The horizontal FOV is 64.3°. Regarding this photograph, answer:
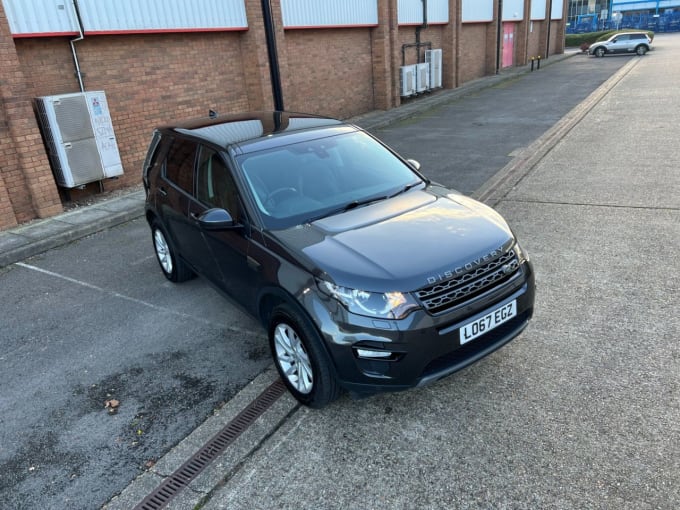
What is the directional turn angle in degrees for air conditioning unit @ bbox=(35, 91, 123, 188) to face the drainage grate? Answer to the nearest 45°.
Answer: approximately 45° to its right

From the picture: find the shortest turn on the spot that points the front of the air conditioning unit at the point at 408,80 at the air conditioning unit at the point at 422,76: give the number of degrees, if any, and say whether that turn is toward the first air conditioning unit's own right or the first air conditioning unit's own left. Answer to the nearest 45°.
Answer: approximately 90° to the first air conditioning unit's own left

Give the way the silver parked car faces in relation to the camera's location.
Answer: facing to the left of the viewer

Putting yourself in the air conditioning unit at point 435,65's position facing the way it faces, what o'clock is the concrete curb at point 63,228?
The concrete curb is roughly at 2 o'clock from the air conditioning unit.

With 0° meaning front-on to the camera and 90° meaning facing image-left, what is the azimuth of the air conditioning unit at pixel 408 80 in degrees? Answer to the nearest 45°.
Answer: approximately 315°

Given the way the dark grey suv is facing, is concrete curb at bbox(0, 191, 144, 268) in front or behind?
behind

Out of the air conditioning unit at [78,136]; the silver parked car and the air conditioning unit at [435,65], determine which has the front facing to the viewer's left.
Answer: the silver parked car

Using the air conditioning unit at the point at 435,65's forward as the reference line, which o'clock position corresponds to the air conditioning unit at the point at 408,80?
the air conditioning unit at the point at 408,80 is roughly at 2 o'clock from the air conditioning unit at the point at 435,65.

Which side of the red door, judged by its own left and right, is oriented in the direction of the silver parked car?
left

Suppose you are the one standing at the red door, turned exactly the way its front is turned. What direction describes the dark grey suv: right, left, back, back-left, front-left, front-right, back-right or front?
front-right

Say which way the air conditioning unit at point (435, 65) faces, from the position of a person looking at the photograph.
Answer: facing the viewer and to the right of the viewer

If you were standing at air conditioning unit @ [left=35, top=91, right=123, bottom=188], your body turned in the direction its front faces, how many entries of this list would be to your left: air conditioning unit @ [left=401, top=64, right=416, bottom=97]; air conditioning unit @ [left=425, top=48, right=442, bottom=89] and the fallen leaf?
2
